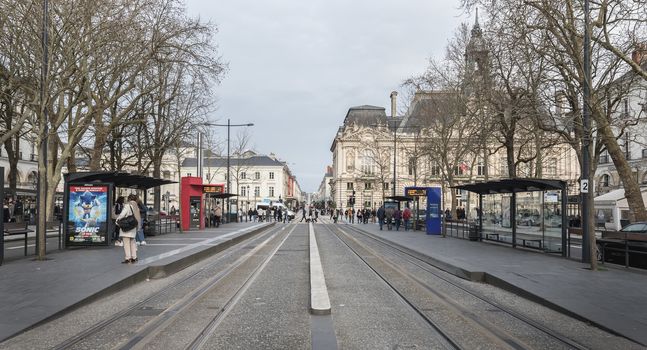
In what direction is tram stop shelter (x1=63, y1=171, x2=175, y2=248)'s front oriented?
to the viewer's right

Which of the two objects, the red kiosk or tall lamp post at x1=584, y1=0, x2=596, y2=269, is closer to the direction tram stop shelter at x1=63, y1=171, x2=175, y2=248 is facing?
the tall lamp post

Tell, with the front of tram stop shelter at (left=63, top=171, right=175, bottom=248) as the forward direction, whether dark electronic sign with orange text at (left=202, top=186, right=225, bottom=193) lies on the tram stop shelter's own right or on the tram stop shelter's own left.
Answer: on the tram stop shelter's own left

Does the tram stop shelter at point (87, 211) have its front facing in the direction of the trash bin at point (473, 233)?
yes

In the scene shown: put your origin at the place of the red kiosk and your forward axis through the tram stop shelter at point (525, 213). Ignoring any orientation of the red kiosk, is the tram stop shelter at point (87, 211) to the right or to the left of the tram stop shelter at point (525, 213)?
right

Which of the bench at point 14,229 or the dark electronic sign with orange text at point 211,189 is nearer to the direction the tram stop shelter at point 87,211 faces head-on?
the dark electronic sign with orange text

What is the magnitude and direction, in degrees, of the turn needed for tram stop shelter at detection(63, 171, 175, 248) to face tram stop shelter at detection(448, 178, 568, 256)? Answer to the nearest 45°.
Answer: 0° — it already faces it

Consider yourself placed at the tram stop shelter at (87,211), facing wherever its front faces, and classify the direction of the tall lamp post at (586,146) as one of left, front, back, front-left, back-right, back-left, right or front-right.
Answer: front-right

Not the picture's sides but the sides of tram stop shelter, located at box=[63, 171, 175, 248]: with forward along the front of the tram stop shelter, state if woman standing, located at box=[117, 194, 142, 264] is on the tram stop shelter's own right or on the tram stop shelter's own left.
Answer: on the tram stop shelter's own right

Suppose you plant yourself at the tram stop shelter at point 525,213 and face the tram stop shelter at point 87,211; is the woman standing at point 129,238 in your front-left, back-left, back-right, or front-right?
front-left

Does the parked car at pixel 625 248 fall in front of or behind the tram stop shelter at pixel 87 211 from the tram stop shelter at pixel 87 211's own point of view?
in front

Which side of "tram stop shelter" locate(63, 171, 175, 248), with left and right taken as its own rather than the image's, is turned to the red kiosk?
left

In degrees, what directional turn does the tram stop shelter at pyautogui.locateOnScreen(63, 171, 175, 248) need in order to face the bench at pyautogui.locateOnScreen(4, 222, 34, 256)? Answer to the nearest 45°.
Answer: approximately 135° to its right

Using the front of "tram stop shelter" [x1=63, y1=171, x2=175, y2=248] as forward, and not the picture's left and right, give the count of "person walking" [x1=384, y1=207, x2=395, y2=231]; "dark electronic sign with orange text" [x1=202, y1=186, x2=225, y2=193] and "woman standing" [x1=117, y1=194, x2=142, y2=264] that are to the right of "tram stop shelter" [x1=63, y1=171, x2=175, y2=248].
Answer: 1

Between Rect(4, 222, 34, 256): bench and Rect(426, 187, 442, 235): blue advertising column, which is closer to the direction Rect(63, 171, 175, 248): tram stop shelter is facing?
the blue advertising column
